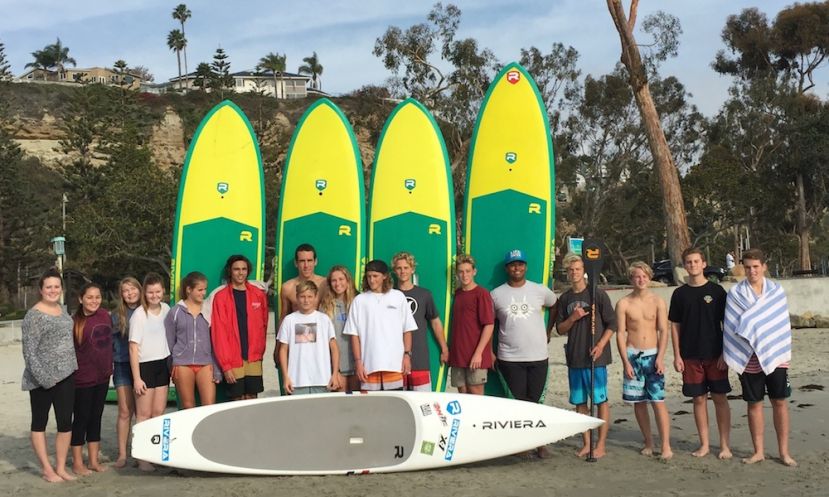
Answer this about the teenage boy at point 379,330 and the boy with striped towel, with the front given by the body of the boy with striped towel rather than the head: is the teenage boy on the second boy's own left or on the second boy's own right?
on the second boy's own right

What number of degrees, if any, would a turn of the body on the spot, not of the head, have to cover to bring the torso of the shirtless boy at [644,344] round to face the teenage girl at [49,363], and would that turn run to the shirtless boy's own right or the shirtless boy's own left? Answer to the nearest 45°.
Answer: approximately 90° to the shirtless boy's own right

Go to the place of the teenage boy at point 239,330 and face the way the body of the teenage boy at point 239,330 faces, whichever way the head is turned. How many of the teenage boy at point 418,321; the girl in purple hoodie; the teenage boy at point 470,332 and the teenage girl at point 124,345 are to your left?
2

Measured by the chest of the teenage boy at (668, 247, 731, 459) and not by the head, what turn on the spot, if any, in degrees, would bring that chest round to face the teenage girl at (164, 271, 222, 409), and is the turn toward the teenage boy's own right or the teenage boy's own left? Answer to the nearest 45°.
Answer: approximately 90° to the teenage boy's own right

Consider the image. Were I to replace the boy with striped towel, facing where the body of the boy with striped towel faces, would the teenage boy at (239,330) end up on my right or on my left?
on my right

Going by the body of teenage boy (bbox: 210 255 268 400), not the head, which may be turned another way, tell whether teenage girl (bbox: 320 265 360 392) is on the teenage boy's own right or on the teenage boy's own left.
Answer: on the teenage boy's own left

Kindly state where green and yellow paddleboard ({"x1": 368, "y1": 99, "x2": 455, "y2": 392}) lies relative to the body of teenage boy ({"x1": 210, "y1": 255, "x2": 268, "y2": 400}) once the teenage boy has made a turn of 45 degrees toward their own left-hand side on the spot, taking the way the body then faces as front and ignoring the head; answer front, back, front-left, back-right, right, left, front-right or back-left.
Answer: left

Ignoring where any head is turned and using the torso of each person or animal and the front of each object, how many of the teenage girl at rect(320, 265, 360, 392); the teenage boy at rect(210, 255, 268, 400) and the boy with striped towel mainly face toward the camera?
3

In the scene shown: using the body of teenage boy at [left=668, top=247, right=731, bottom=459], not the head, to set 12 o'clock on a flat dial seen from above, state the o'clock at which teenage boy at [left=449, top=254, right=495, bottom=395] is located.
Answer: teenage boy at [left=449, top=254, right=495, bottom=395] is roughly at 3 o'clock from teenage boy at [left=668, top=247, right=731, bottom=459].

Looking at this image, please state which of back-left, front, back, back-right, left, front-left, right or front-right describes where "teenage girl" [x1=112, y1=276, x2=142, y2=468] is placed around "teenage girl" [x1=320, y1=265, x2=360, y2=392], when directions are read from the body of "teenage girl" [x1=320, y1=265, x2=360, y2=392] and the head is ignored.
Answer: right
